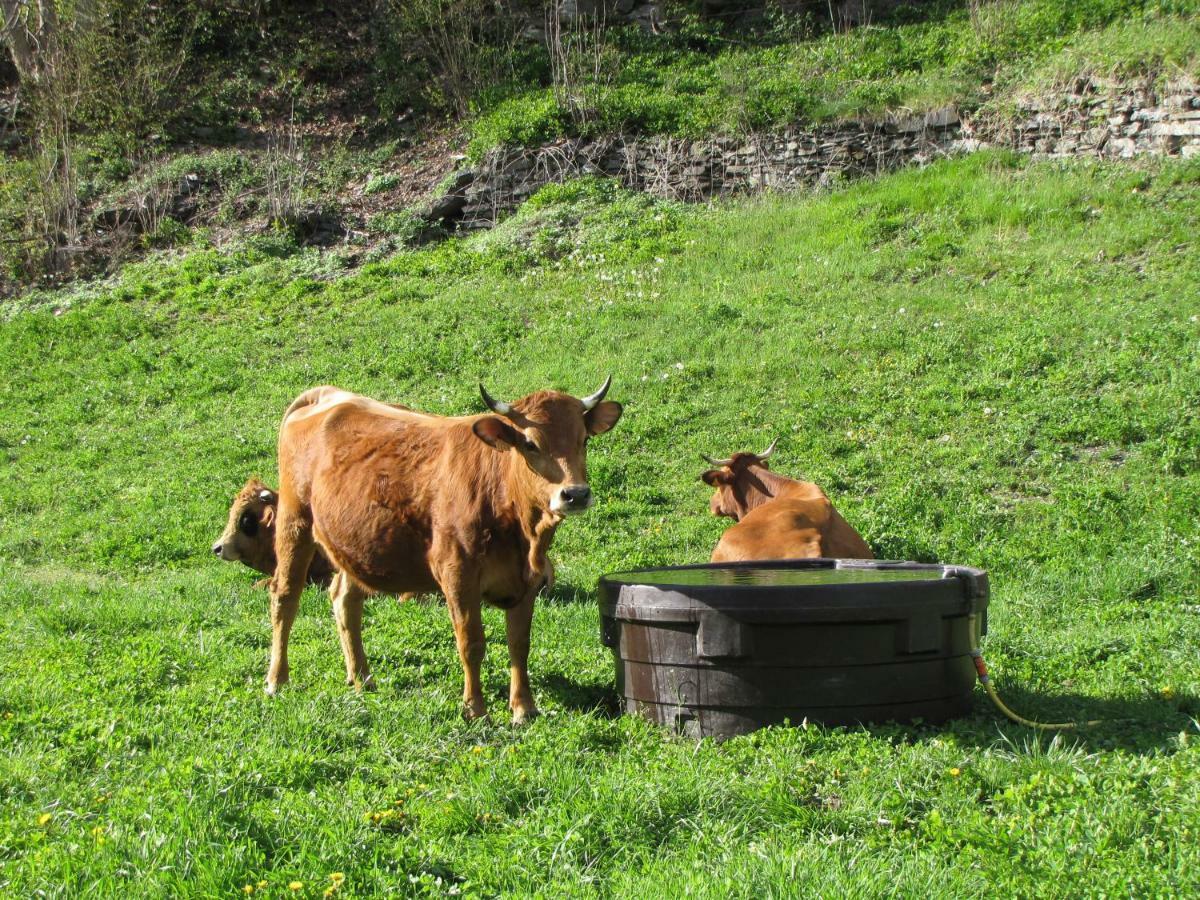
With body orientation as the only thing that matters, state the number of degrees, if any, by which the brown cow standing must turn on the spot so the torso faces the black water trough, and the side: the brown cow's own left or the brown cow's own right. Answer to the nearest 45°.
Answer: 0° — it already faces it

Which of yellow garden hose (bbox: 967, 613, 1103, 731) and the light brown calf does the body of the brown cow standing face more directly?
the yellow garden hose

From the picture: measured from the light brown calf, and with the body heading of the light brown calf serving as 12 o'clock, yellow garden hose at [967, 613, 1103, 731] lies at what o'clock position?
The yellow garden hose is roughly at 8 o'clock from the light brown calf.

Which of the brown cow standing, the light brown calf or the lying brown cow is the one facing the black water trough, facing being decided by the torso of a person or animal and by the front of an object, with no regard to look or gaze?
the brown cow standing

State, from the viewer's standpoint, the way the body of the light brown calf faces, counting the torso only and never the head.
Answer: to the viewer's left

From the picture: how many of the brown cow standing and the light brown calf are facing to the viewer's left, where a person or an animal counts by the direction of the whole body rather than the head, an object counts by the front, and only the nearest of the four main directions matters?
1

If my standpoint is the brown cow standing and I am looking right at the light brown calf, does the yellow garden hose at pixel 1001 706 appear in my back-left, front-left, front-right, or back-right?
back-right

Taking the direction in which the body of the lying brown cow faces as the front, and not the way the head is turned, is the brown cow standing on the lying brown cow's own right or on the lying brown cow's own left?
on the lying brown cow's own left

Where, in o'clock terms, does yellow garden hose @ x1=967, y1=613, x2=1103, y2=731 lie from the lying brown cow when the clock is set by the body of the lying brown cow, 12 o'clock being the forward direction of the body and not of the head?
The yellow garden hose is roughly at 7 o'clock from the lying brown cow.

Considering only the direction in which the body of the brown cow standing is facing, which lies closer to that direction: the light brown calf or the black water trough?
the black water trough

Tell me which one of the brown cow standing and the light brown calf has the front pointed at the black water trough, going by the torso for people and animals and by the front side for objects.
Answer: the brown cow standing

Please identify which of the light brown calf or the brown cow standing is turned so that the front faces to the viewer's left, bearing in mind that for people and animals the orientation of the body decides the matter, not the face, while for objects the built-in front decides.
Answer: the light brown calf
